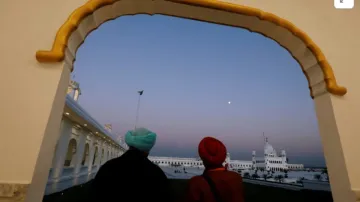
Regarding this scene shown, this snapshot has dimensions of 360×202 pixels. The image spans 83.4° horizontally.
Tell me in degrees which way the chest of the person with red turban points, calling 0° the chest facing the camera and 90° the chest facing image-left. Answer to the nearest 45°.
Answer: approximately 180°

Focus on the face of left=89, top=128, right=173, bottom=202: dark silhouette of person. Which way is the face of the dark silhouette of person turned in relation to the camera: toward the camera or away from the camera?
away from the camera

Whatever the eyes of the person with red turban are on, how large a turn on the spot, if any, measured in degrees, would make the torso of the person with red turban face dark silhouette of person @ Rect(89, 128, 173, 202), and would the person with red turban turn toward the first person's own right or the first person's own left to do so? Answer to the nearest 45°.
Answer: approximately 90° to the first person's own left
